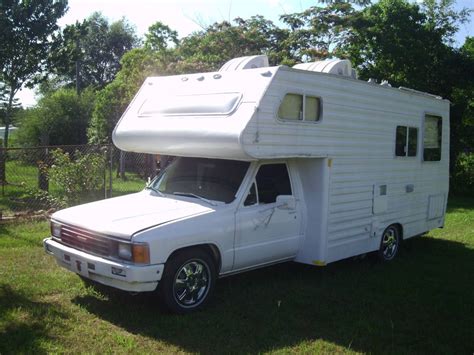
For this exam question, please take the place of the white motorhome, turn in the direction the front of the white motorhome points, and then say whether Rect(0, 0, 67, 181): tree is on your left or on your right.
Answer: on your right

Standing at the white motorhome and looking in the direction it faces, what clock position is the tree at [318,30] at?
The tree is roughly at 5 o'clock from the white motorhome.

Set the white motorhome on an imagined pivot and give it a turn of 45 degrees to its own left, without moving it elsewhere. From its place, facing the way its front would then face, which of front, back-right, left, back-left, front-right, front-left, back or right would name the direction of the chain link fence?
back-right

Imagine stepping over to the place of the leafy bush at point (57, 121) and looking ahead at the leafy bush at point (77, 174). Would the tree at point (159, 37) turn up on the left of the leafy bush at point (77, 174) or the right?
left

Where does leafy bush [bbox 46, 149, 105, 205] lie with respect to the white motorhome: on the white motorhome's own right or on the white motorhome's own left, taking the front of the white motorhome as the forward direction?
on the white motorhome's own right

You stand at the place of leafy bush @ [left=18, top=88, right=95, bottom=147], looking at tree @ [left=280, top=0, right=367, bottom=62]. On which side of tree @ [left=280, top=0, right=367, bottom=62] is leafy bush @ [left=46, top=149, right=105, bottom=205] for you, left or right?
right

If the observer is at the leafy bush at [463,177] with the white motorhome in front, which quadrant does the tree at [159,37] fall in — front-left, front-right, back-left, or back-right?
front-right

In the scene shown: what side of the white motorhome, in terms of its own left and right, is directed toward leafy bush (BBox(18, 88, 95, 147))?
right

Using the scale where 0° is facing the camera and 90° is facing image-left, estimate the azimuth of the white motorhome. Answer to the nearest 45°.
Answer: approximately 45°

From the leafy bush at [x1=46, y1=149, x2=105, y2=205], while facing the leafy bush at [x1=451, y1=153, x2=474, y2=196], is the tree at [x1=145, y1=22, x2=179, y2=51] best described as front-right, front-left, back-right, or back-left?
front-left

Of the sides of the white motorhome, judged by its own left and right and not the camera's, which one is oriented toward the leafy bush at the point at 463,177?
back

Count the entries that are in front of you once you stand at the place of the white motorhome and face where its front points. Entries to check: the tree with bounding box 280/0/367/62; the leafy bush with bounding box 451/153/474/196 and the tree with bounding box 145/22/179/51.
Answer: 0

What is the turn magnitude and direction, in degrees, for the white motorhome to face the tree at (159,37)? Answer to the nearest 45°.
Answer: approximately 135° to its right
